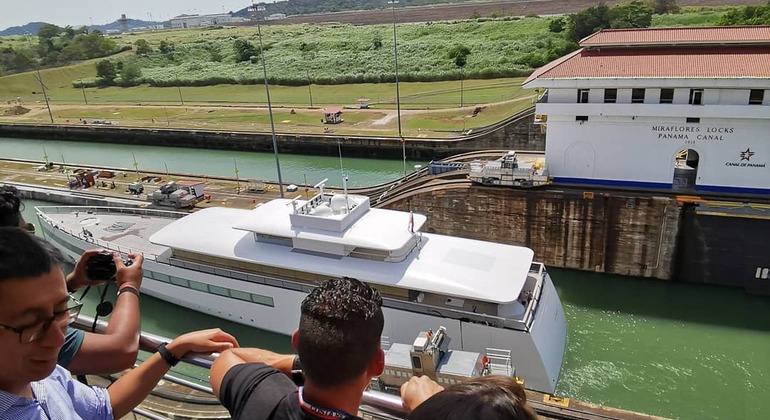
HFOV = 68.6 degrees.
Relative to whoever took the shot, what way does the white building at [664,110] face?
facing the viewer

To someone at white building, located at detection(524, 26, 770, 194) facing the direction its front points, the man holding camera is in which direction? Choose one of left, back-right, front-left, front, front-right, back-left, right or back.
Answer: front

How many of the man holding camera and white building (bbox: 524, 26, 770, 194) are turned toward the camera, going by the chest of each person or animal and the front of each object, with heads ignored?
1

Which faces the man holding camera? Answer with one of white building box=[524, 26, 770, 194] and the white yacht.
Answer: the white building

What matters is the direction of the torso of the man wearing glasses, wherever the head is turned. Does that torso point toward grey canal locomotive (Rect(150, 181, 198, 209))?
no

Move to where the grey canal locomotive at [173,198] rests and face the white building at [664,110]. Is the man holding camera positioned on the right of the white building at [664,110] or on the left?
right

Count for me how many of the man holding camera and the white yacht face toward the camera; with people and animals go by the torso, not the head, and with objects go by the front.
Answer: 0

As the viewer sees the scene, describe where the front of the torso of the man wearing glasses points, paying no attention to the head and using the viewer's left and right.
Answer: facing the viewer and to the right of the viewer

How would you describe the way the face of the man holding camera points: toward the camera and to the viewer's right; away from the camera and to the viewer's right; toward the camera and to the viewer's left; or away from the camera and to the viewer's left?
away from the camera and to the viewer's right

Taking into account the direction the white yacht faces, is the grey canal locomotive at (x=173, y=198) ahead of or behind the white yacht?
ahead

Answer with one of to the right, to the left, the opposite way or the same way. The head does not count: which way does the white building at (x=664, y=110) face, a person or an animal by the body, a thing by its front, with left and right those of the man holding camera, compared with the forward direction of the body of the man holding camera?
the opposite way

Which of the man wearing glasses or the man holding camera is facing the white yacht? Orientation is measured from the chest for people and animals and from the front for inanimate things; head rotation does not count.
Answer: the man holding camera

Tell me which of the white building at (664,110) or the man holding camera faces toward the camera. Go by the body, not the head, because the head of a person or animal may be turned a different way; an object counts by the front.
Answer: the white building

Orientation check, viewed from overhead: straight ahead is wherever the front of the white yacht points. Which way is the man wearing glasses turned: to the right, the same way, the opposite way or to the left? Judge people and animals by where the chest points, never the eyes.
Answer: the opposite way

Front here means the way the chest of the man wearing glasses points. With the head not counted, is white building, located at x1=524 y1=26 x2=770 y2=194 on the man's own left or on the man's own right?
on the man's own left

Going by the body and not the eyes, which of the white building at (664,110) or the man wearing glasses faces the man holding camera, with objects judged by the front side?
the white building

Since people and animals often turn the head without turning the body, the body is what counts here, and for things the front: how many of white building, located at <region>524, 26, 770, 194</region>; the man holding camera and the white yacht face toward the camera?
1

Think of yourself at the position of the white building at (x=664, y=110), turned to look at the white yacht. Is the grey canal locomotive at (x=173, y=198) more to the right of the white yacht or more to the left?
right
